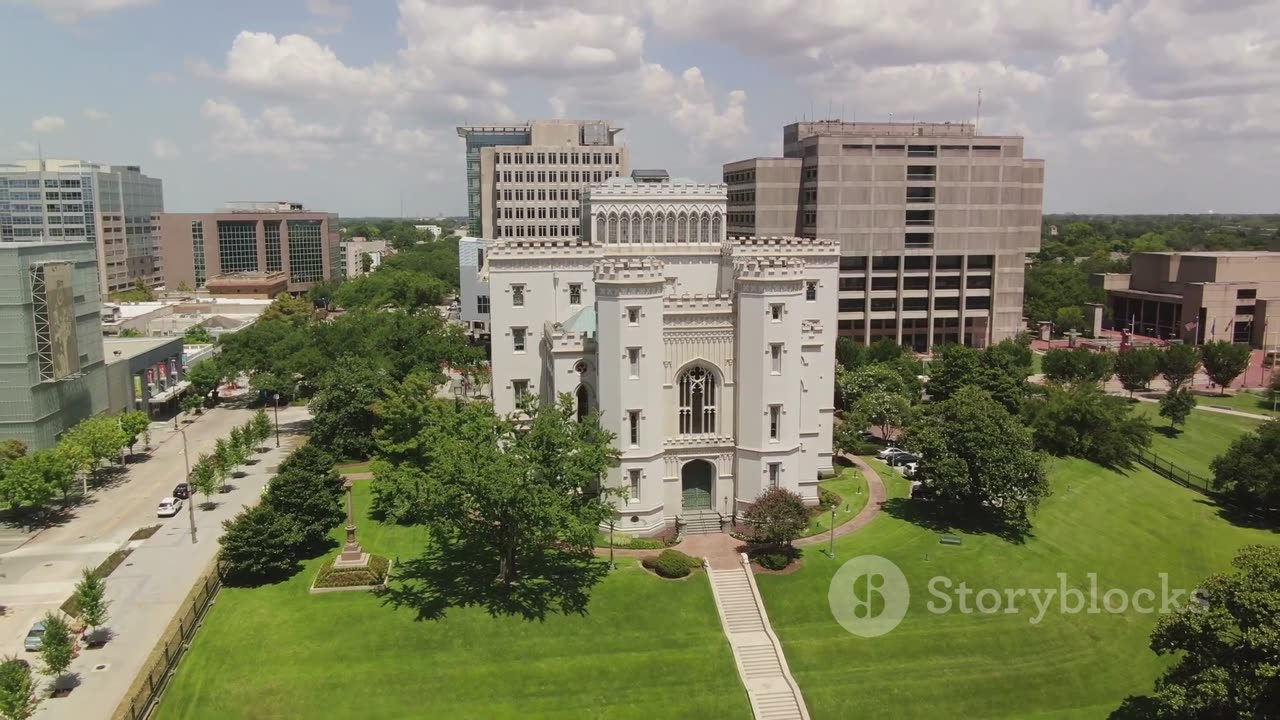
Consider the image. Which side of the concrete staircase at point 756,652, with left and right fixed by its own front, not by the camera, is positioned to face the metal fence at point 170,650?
right

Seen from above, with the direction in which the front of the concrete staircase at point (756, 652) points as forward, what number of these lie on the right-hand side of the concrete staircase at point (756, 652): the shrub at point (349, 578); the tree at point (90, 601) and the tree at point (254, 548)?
3

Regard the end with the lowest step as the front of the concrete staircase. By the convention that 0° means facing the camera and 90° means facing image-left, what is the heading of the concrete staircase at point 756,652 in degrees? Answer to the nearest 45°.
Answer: approximately 0°

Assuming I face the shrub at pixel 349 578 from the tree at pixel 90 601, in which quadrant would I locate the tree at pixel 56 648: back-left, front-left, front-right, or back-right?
back-right

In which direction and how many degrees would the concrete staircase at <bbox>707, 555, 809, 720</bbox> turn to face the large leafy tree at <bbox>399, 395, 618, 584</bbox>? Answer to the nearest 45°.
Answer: approximately 90° to its right

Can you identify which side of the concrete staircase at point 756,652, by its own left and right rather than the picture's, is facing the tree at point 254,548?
right

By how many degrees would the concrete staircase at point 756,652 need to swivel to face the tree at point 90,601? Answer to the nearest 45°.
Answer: approximately 90° to its right

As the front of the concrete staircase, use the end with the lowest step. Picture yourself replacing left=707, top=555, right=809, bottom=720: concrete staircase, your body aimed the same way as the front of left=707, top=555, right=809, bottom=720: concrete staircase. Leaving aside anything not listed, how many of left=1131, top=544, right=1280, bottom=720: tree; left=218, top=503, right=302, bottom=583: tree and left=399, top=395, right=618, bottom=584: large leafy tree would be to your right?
2

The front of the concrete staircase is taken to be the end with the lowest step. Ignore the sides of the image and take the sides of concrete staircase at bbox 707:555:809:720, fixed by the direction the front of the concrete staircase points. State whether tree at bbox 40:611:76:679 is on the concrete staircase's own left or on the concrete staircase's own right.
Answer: on the concrete staircase's own right

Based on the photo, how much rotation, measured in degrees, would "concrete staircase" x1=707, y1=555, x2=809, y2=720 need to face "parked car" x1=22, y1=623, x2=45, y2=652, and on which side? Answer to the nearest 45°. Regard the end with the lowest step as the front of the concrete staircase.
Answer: approximately 90° to its right
